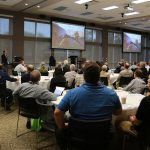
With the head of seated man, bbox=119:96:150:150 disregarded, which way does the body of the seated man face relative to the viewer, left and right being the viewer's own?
facing to the left of the viewer

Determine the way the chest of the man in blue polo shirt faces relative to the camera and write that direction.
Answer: away from the camera

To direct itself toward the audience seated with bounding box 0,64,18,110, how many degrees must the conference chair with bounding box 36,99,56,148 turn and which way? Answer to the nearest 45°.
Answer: approximately 45° to its left

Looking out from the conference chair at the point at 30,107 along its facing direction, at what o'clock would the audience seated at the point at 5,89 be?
The audience seated is roughly at 10 o'clock from the conference chair.

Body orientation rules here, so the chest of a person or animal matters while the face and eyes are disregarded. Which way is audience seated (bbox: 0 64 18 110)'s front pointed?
to the viewer's right

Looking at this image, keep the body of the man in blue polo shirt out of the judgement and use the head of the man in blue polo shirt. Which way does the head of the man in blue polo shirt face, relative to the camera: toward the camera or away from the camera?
away from the camera

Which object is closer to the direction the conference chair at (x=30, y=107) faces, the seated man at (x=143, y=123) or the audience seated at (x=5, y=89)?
the audience seated

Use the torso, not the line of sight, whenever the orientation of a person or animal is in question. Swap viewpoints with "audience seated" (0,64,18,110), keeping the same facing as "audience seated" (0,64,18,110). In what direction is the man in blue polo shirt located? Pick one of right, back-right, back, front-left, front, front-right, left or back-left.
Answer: right
